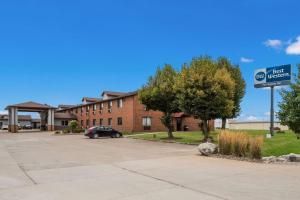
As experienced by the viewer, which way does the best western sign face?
facing the viewer and to the left of the viewer

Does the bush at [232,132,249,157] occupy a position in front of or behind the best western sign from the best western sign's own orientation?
in front

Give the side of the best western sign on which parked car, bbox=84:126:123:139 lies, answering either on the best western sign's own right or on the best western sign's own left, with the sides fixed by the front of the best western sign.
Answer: on the best western sign's own right

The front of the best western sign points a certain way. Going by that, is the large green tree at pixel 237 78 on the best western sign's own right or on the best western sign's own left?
on the best western sign's own right
